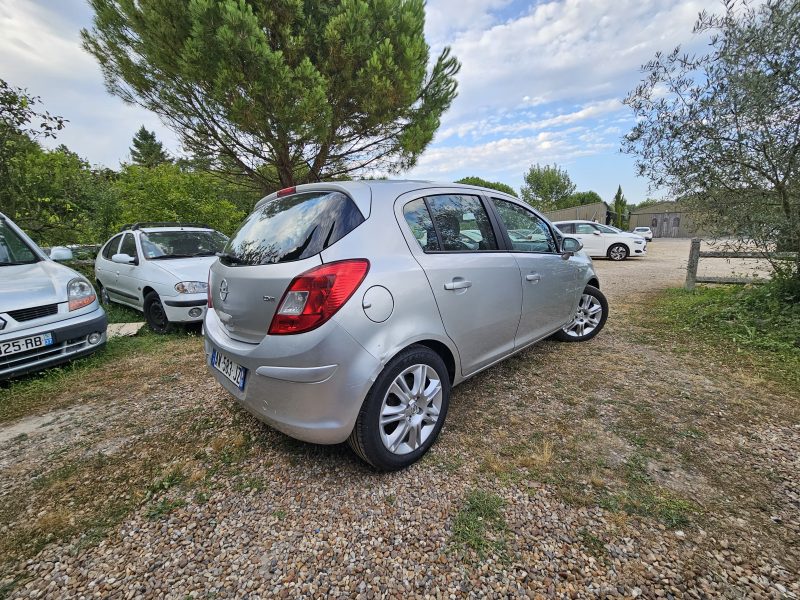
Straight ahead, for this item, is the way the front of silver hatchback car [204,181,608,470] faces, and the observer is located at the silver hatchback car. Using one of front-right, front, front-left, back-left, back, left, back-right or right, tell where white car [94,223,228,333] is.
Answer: left

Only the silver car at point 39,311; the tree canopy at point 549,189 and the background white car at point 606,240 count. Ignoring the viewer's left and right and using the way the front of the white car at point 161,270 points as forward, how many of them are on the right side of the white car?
1

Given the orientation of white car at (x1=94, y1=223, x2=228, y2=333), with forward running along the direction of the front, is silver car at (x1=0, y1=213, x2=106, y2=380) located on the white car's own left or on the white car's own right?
on the white car's own right

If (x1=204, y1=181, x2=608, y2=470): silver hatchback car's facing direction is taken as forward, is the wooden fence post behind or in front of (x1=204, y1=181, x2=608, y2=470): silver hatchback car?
in front

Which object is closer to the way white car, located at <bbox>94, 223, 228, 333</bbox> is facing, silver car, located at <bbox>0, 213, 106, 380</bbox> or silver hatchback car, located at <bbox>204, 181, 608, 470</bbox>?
the silver hatchback car

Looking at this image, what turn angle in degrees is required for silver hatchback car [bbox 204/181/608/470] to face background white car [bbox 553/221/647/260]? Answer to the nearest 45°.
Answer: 0° — it already faces it

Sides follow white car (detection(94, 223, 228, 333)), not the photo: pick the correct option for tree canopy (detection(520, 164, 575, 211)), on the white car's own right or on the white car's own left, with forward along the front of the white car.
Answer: on the white car's own left

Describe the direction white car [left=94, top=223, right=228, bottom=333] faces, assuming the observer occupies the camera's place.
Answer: facing the viewer and to the right of the viewer

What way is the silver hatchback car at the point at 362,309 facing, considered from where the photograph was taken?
facing away from the viewer and to the right of the viewer

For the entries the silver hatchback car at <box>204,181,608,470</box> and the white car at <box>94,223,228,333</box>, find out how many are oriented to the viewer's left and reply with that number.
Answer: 0

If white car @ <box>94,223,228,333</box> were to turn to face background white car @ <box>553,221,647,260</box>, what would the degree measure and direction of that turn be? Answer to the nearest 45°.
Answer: approximately 45° to its left

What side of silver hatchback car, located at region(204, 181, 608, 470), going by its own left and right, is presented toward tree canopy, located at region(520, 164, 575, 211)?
front
